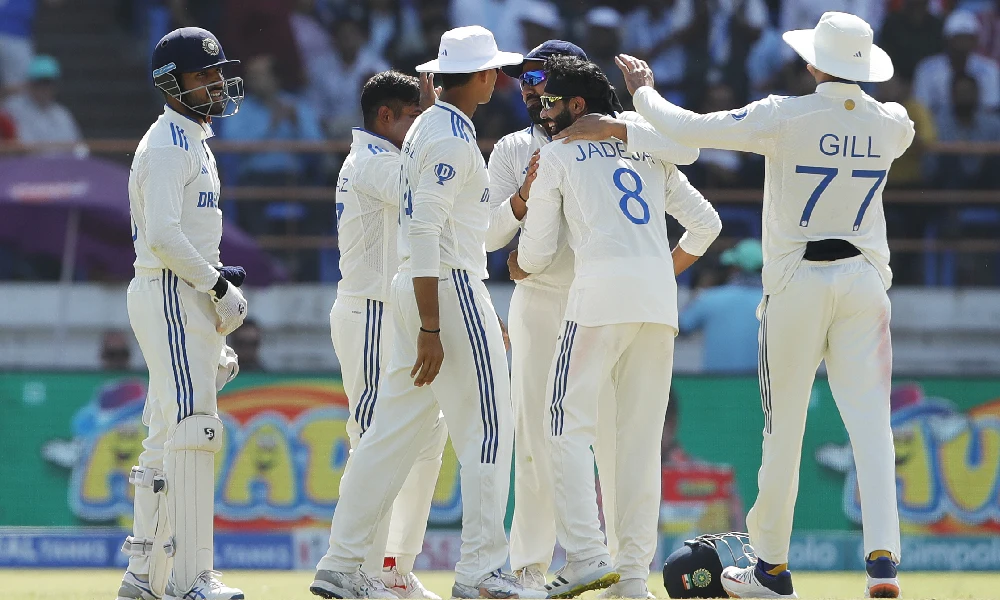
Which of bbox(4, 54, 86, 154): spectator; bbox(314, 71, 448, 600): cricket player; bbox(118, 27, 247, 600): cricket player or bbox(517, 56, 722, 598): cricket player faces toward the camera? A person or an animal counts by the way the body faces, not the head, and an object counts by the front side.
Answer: the spectator

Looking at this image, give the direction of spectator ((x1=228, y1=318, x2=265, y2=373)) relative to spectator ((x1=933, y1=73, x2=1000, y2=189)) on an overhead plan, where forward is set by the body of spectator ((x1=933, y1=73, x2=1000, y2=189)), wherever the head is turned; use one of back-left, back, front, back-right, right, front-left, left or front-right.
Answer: front-right

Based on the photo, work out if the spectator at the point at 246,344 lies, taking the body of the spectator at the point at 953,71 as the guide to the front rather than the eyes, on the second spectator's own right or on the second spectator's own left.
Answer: on the second spectator's own right

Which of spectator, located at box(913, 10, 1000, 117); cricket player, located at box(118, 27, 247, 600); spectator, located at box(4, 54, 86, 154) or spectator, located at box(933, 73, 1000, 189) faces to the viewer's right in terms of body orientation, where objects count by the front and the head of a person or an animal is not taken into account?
the cricket player

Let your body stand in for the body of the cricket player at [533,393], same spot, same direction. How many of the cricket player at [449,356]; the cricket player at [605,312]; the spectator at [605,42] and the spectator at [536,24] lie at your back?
2

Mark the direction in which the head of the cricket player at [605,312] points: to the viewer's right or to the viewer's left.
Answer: to the viewer's left

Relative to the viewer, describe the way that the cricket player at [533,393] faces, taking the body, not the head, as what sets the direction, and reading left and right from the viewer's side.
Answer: facing the viewer

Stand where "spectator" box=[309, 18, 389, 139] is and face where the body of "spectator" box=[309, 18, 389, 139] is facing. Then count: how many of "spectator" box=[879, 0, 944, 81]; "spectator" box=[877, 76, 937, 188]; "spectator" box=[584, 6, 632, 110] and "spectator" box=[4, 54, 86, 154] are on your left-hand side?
3

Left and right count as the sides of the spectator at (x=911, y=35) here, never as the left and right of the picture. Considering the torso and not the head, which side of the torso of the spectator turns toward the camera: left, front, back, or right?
front

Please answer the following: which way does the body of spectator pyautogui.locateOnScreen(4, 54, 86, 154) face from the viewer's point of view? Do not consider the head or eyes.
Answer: toward the camera

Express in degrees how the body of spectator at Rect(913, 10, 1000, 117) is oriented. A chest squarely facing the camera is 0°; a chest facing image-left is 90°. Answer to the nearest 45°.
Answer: approximately 0°
